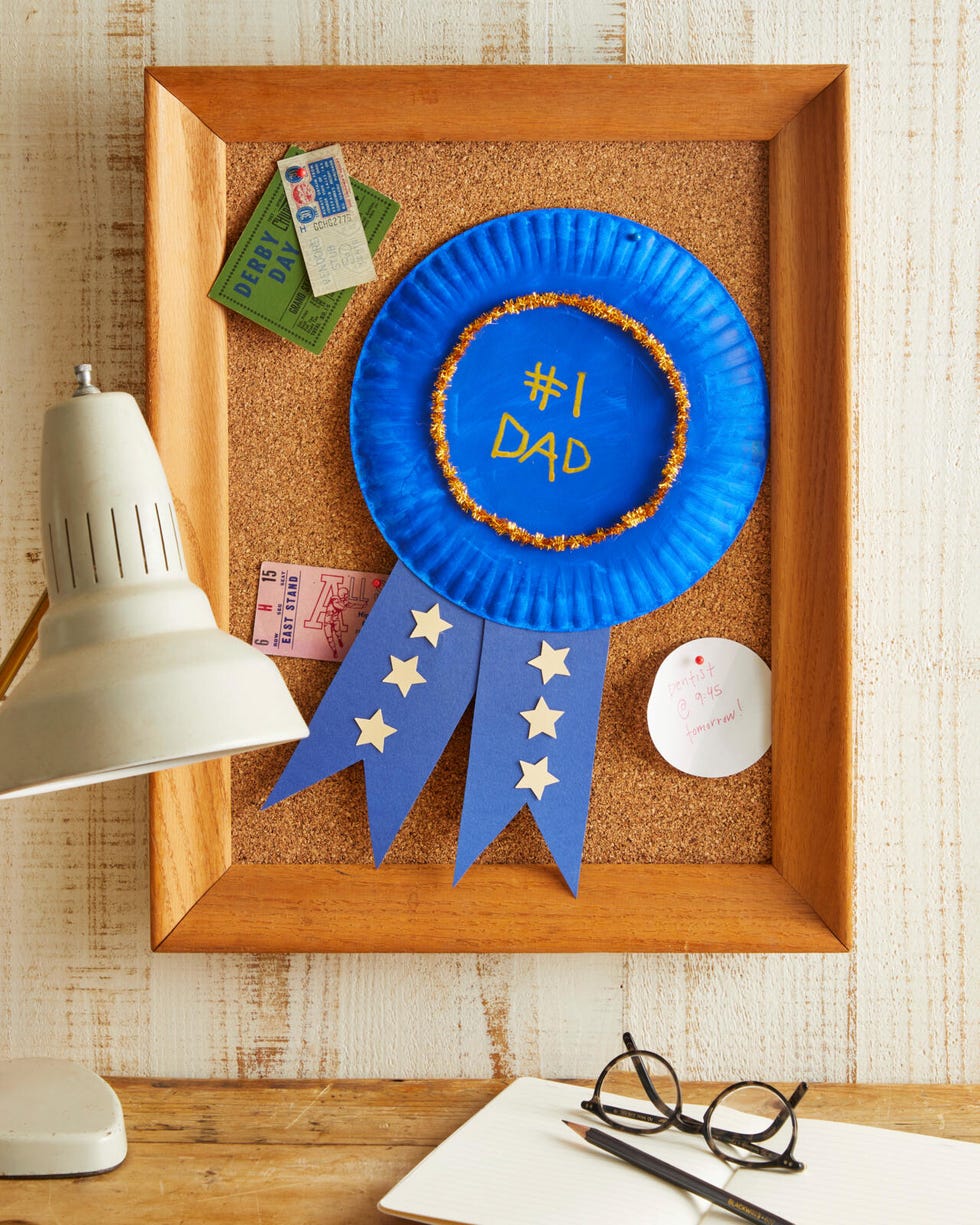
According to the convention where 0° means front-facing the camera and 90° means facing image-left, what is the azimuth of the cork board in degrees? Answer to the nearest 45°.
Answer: approximately 0°
